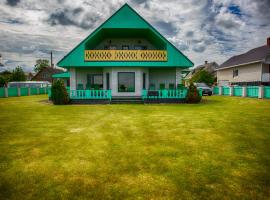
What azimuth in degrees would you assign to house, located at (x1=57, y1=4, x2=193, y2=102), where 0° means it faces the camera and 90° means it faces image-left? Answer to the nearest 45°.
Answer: approximately 0°

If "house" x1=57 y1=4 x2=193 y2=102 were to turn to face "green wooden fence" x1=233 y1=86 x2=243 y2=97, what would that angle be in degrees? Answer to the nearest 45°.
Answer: approximately 135° to its left

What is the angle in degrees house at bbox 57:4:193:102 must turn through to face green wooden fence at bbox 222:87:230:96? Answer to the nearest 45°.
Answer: approximately 135° to its left

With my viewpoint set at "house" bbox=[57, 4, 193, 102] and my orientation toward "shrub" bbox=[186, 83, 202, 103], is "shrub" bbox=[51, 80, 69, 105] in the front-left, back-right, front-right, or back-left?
back-right

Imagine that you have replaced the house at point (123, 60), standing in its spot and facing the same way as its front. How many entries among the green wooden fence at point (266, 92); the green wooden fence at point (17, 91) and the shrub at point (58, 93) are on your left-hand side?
1

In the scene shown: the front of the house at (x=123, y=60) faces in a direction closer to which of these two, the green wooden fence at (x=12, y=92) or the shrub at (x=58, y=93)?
the shrub

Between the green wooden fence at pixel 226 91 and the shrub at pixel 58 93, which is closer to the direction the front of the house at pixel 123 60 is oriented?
the shrub

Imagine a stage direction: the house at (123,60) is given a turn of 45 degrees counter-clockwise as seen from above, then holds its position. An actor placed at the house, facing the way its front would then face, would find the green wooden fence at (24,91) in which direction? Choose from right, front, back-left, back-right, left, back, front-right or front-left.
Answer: back

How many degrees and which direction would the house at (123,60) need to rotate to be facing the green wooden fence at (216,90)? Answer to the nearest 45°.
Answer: approximately 135° to its left

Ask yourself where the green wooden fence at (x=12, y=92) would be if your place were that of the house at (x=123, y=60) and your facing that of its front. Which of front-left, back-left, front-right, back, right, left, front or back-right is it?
back-right

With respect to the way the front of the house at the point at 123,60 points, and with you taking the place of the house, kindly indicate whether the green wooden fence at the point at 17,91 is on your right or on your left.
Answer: on your right

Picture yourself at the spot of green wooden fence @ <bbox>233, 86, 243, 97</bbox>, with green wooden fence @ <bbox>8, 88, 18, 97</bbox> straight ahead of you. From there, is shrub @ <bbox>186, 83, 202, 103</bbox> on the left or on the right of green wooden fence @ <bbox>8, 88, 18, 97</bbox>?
left

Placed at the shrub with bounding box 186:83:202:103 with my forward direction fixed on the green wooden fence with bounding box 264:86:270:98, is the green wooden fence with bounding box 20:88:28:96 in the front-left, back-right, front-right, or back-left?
back-left

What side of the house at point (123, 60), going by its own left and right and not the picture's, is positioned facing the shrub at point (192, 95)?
left

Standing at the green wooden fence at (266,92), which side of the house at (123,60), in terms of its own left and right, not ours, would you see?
left

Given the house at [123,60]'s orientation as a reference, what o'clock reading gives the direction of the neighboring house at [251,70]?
The neighboring house is roughly at 8 o'clock from the house.
